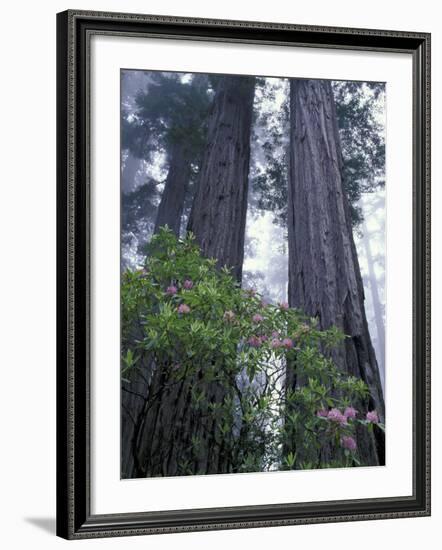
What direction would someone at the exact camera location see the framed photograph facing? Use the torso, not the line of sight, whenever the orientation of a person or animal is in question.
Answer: facing the viewer and to the right of the viewer
